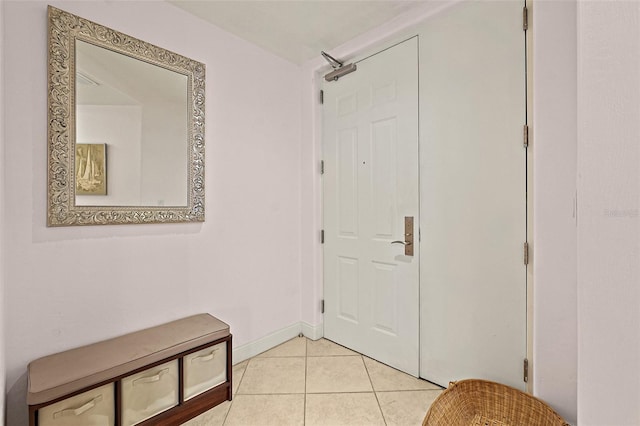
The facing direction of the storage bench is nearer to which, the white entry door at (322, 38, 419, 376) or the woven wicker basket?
the woven wicker basket

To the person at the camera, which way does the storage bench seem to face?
facing the viewer and to the right of the viewer

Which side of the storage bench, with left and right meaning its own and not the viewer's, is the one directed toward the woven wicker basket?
front

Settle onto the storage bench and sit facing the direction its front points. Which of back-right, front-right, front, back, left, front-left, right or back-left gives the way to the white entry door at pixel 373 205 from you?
front-left

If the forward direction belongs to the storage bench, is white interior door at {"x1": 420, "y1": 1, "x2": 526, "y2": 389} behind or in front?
in front

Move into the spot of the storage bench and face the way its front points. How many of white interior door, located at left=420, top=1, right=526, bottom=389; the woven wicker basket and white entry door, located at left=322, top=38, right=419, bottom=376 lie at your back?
0
